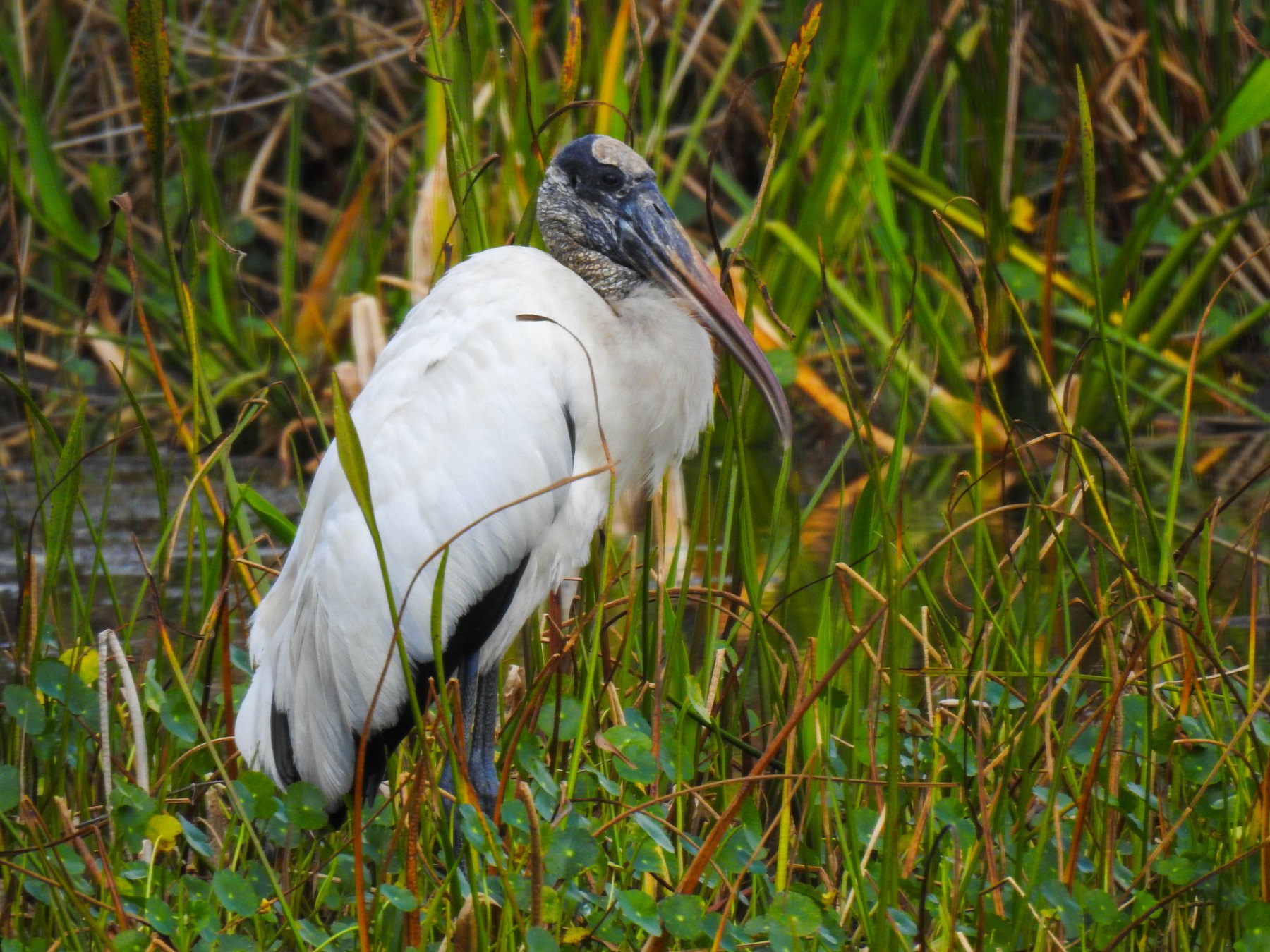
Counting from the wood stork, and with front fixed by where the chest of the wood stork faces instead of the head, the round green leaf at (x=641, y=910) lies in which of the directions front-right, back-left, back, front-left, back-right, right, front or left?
right

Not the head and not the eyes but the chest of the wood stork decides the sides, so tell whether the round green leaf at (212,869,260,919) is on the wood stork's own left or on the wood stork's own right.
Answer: on the wood stork's own right

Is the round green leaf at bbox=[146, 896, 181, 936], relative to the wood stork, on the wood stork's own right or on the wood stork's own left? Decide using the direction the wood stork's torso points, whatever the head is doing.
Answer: on the wood stork's own right

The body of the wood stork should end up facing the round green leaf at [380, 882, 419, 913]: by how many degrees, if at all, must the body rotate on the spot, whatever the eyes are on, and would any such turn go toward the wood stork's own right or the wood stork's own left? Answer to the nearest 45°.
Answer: approximately 90° to the wood stork's own right

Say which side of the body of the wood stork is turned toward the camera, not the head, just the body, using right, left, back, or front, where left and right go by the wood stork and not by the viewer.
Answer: right

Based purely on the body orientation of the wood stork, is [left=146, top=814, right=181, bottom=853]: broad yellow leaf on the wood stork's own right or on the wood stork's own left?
on the wood stork's own right

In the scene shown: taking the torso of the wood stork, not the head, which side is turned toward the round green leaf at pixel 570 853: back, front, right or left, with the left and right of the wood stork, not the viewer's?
right

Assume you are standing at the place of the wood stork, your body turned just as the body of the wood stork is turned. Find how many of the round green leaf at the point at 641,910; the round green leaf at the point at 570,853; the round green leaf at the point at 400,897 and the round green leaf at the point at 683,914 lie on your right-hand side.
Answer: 4

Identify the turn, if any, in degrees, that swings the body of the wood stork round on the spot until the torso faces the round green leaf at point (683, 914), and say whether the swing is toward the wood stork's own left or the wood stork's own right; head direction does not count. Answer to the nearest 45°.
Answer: approximately 90° to the wood stork's own right

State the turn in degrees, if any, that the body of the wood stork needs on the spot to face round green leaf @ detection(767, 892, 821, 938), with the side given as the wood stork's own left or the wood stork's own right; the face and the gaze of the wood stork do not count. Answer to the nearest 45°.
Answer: approximately 90° to the wood stork's own right

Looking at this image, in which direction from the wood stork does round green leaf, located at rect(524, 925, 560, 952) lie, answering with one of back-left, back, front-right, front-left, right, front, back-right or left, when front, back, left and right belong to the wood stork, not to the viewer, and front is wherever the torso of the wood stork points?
right
